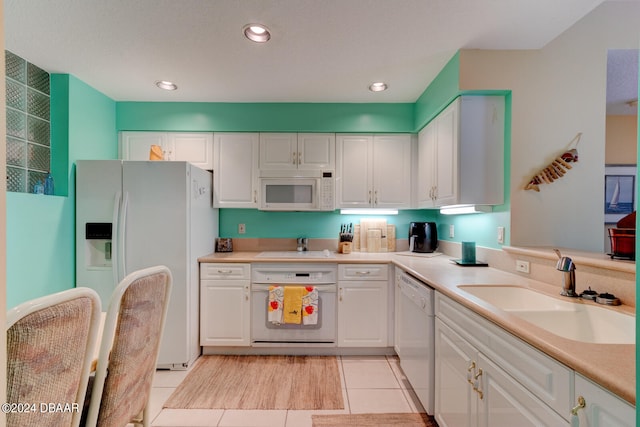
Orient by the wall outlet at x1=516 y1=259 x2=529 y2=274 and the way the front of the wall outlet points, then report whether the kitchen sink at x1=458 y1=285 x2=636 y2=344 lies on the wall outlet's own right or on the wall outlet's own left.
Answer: on the wall outlet's own left

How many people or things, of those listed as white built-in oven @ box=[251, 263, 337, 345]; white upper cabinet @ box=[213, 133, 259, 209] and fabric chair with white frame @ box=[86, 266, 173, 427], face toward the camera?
2

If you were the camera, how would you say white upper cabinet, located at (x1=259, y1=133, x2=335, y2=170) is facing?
facing the viewer

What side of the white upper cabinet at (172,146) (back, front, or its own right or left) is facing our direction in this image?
front

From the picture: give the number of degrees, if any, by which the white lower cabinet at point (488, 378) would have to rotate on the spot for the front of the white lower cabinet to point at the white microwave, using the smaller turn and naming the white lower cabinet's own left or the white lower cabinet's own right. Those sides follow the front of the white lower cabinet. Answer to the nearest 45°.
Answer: approximately 90° to the white lower cabinet's own right

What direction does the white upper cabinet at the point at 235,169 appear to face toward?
toward the camera
